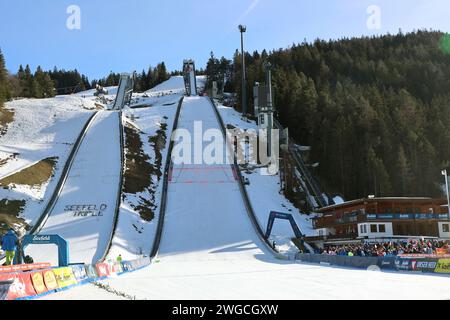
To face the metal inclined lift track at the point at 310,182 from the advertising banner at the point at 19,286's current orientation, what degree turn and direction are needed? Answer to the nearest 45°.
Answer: approximately 90° to its left

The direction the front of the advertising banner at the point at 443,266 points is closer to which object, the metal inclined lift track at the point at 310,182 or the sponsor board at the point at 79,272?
the sponsor board

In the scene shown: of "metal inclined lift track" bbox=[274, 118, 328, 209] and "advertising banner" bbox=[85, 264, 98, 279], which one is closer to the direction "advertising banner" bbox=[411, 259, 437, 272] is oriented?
the advertising banner

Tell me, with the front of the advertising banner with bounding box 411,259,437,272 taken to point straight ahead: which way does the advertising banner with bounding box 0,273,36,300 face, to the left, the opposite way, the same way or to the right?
to the left

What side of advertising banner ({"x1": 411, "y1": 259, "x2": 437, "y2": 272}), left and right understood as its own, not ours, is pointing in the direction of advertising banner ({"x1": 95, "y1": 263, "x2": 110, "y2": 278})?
right

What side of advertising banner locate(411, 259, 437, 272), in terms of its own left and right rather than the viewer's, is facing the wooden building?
back

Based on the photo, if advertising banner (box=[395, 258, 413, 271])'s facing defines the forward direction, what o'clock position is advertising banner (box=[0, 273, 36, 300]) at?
advertising banner (box=[0, 273, 36, 300]) is roughly at 1 o'clock from advertising banner (box=[395, 258, 413, 271]).

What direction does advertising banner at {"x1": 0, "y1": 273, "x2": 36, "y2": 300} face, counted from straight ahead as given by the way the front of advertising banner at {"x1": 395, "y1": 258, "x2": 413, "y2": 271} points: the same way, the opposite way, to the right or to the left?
to the left

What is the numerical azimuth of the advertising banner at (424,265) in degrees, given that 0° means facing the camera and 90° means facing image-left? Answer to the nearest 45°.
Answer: approximately 0°
